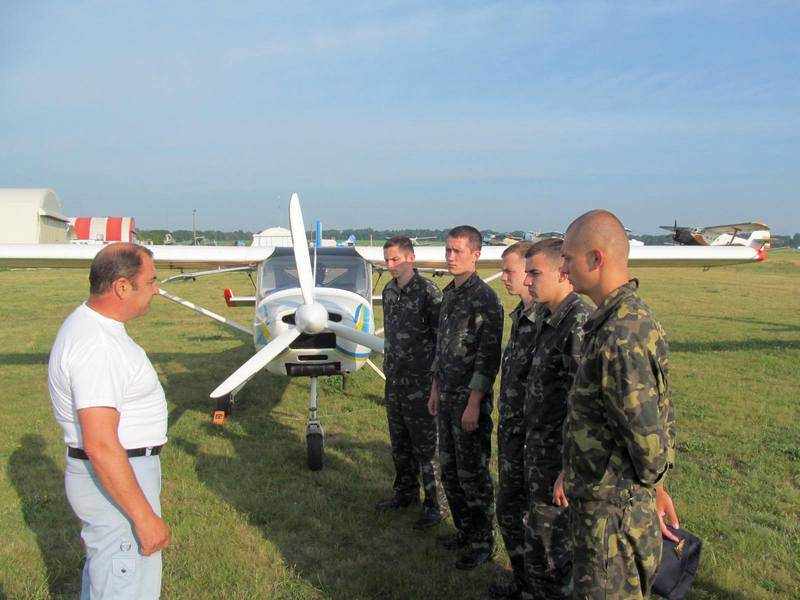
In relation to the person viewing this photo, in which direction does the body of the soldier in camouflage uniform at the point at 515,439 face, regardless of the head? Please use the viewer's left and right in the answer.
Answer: facing to the left of the viewer

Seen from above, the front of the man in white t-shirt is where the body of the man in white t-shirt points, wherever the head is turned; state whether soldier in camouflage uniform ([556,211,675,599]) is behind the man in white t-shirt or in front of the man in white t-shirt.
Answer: in front

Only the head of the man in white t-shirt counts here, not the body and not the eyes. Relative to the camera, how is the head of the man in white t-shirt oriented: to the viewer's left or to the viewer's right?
to the viewer's right

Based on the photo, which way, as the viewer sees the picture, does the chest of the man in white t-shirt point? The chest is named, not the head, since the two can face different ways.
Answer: to the viewer's right

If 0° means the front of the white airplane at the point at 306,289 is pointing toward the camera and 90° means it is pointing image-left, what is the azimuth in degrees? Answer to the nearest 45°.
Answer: approximately 0°

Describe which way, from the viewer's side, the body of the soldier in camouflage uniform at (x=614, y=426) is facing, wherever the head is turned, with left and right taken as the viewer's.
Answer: facing to the left of the viewer

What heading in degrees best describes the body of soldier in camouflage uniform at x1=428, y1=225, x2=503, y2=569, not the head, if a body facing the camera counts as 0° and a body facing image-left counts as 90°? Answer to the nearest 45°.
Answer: approximately 45°

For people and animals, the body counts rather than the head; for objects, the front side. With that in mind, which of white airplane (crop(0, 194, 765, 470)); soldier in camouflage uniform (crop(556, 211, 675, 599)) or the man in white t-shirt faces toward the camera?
the white airplane

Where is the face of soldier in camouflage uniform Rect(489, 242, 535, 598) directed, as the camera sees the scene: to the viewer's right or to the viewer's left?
to the viewer's left

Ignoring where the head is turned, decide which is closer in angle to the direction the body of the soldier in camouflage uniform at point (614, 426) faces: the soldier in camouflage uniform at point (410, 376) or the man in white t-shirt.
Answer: the man in white t-shirt

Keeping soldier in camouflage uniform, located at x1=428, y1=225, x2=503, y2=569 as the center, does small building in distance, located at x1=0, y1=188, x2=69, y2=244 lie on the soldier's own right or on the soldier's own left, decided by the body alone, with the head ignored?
on the soldier's own right

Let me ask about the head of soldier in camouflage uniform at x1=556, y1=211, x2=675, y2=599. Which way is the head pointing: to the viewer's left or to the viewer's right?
to the viewer's left
